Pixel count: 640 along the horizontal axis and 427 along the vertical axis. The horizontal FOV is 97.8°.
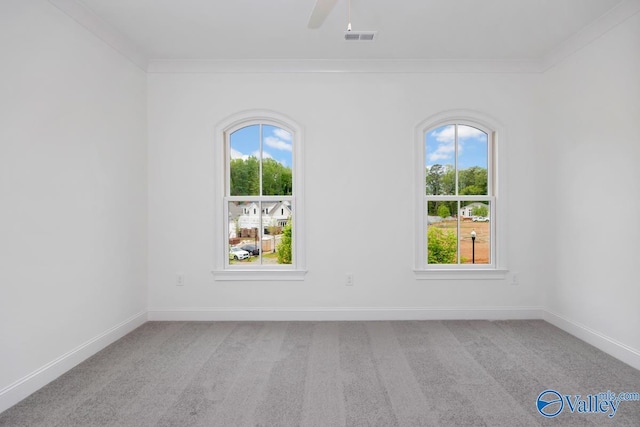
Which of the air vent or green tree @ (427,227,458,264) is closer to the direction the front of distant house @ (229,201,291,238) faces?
the air vent

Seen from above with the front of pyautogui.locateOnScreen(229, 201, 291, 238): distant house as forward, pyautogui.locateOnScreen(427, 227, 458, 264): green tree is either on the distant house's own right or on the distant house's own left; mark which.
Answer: on the distant house's own left

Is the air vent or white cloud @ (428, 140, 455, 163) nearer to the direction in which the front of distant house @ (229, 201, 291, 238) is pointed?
the air vent

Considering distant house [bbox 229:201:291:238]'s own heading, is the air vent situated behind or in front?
in front

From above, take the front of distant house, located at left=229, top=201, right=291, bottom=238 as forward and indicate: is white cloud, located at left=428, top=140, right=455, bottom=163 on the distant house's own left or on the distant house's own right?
on the distant house's own left

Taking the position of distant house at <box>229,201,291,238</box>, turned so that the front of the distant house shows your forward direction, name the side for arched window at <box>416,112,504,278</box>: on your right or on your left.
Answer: on your left

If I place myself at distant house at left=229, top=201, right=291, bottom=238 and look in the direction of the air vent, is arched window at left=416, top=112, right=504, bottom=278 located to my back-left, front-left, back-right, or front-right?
front-left

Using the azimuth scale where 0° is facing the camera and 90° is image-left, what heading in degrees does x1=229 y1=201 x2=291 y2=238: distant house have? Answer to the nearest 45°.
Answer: approximately 0°

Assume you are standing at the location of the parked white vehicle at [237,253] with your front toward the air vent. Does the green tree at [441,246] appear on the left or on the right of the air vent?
left
